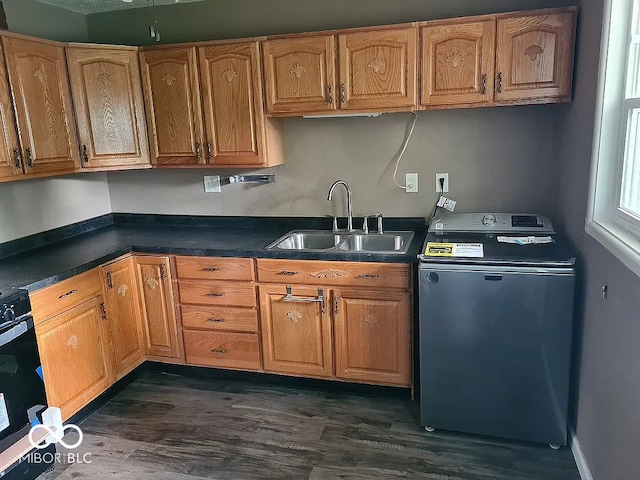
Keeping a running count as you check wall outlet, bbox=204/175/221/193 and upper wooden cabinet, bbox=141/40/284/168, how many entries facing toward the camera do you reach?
2

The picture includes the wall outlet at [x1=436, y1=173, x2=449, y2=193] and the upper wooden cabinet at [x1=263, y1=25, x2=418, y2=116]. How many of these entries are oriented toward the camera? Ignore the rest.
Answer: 2

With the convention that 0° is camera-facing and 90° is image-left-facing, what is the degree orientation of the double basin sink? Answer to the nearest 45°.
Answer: approximately 0°

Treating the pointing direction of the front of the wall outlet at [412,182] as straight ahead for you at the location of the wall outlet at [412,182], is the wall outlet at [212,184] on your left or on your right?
on your right

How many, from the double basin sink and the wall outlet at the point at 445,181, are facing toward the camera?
2
